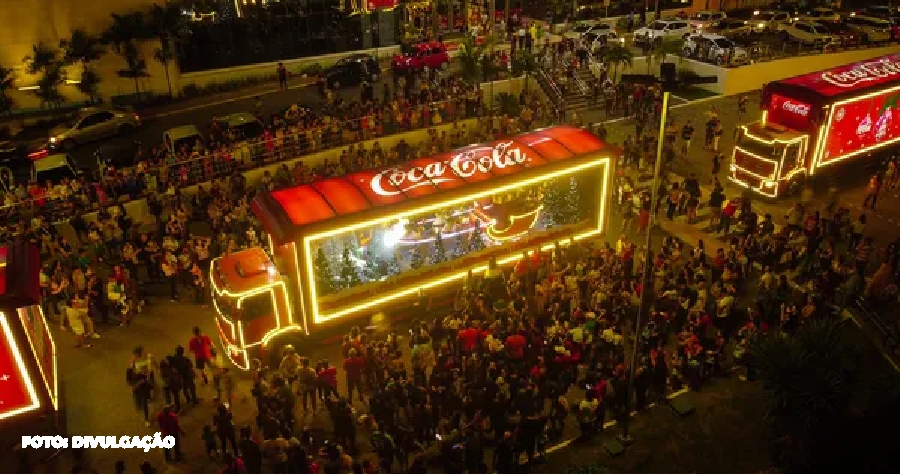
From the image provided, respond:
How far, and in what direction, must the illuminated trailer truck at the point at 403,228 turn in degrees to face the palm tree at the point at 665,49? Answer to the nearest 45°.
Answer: approximately 180°

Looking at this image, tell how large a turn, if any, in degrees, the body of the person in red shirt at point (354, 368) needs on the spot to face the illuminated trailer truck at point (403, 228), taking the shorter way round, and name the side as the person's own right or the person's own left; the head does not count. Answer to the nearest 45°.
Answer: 0° — they already face it

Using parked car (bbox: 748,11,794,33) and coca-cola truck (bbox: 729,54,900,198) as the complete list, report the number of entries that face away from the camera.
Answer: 0

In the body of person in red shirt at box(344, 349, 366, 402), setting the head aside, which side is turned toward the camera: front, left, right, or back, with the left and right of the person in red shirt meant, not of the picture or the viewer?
back

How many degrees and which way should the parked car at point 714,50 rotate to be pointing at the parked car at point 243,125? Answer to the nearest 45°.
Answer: approximately 90° to its right

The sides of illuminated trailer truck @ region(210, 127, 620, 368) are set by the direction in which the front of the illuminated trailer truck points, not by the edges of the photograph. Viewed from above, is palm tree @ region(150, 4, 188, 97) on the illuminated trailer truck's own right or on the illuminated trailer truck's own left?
on the illuminated trailer truck's own right

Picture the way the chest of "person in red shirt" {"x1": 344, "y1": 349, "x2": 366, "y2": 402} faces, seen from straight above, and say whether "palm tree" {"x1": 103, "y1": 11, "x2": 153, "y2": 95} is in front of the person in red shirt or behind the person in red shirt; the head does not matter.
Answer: in front

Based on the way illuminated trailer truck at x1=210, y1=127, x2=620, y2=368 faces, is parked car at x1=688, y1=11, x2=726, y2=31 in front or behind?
behind

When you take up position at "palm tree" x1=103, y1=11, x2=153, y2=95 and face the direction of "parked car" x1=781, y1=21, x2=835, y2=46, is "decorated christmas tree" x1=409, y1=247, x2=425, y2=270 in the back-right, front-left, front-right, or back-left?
front-right

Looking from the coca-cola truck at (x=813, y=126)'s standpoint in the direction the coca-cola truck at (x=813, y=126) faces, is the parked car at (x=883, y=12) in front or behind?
behind

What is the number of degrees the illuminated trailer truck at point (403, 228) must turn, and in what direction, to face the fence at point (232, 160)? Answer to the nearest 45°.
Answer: approximately 90° to its right

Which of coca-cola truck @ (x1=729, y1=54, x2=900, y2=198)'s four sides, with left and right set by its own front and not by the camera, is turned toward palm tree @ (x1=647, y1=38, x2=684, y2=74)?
right

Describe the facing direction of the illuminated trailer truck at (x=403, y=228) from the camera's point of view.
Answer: facing the viewer and to the left of the viewer

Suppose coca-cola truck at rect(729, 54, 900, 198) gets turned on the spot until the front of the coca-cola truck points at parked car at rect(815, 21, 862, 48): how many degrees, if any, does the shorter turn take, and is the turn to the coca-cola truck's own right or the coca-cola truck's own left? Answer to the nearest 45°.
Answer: approximately 135° to the coca-cola truck's own right

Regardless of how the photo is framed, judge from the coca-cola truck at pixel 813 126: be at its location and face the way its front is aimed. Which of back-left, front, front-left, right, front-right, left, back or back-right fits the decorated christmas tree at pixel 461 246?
front

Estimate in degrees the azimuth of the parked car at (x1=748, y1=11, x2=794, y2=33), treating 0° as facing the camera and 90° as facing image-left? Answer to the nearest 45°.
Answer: approximately 45°

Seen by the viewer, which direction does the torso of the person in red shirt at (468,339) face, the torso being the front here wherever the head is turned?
away from the camera

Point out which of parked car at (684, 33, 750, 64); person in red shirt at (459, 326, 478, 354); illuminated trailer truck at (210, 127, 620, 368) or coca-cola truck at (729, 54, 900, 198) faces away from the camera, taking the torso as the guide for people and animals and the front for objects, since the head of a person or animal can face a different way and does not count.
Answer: the person in red shirt
